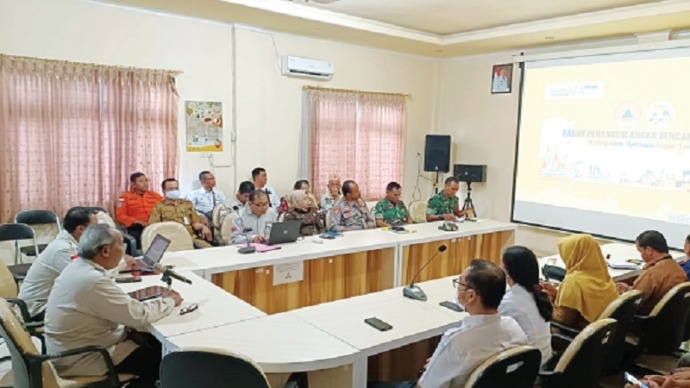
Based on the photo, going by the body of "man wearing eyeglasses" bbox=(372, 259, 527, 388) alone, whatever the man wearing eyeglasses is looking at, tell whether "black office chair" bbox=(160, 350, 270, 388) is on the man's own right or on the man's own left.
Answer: on the man's own left

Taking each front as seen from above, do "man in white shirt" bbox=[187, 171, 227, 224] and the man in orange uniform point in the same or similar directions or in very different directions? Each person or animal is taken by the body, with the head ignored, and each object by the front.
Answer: same or similar directions

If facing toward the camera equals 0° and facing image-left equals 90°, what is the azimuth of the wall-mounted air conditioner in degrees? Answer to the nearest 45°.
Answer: approximately 315°

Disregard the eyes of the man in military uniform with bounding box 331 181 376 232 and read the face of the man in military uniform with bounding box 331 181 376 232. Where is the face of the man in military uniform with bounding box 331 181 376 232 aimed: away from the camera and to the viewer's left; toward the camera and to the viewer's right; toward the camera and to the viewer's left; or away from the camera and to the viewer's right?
toward the camera and to the viewer's right

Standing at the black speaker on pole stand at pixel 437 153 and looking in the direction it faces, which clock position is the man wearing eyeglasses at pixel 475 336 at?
The man wearing eyeglasses is roughly at 12 o'clock from the black speaker on pole stand.

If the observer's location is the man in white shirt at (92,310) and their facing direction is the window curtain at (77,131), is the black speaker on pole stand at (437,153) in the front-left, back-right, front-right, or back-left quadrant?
front-right

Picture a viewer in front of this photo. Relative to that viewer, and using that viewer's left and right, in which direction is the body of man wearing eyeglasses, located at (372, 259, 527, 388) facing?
facing away from the viewer and to the left of the viewer

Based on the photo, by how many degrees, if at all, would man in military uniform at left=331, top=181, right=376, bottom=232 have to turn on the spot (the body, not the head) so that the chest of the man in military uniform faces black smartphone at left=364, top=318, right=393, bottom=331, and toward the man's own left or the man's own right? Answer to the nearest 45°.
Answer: approximately 45° to the man's own right

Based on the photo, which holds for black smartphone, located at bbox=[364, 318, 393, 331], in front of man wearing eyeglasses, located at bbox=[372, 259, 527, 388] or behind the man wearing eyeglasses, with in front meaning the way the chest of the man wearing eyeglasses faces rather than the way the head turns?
in front

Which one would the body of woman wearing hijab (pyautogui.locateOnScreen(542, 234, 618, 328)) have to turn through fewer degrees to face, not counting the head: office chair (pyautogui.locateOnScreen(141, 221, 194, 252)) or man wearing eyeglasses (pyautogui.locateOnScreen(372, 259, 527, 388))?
the office chair

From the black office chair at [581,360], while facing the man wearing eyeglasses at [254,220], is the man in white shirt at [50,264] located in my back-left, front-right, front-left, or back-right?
front-left

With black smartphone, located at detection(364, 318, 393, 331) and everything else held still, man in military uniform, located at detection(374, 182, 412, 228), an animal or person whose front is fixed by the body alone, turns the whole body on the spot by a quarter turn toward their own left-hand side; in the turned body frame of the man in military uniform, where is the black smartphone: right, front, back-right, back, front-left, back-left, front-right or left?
back-right

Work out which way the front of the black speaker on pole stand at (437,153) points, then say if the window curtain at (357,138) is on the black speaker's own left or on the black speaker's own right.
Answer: on the black speaker's own right

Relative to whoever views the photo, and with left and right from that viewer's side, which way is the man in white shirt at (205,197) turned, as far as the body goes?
facing the viewer and to the right of the viewer

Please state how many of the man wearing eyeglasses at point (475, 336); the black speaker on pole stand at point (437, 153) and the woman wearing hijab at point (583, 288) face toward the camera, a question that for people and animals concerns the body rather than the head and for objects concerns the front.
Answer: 1

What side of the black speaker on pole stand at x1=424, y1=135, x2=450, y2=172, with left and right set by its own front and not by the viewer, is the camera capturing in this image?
front

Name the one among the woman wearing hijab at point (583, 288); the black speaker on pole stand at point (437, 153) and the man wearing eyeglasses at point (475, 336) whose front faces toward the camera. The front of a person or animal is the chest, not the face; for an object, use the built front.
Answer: the black speaker on pole stand

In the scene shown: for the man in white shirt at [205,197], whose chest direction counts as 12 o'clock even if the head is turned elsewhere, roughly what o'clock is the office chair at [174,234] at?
The office chair is roughly at 2 o'clock from the man in white shirt.
